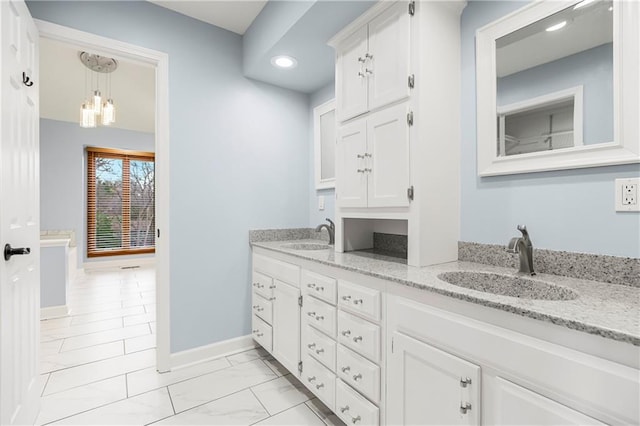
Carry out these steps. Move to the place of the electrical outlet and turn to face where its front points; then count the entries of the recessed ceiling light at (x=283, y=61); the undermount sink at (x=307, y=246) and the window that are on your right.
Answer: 3

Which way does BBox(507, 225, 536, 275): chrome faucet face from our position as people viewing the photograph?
facing the viewer and to the left of the viewer

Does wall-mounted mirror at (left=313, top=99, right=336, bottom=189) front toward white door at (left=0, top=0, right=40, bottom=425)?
yes

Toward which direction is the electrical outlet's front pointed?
toward the camera

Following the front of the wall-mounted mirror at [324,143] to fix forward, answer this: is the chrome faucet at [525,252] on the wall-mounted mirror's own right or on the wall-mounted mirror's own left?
on the wall-mounted mirror's own left

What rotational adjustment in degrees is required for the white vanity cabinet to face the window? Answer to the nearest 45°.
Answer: approximately 90° to its right

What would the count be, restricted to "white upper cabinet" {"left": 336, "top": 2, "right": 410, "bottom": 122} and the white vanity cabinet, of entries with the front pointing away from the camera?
0

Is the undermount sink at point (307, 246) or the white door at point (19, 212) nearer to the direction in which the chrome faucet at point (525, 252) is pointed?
the white door

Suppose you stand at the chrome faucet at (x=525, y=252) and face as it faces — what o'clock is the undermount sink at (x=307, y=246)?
The undermount sink is roughly at 2 o'clock from the chrome faucet.

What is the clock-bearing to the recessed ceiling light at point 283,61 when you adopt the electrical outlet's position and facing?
The recessed ceiling light is roughly at 3 o'clock from the electrical outlet.

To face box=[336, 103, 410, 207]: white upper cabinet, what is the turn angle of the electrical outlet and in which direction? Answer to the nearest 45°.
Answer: approximately 90° to its right

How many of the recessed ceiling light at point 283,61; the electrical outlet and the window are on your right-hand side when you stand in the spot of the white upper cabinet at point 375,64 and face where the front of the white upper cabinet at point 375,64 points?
2

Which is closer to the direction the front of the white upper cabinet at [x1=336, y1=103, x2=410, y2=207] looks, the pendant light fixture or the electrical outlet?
the pendant light fixture
